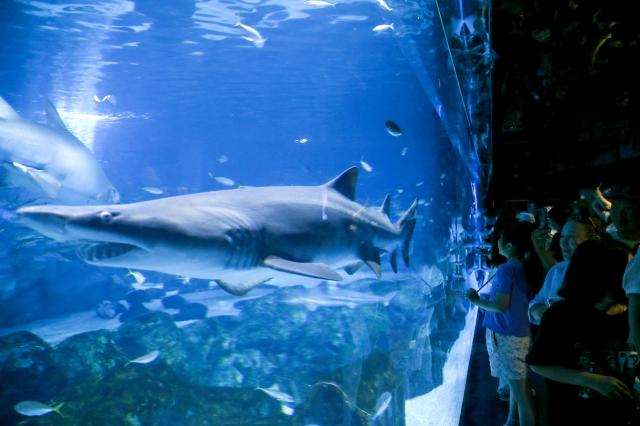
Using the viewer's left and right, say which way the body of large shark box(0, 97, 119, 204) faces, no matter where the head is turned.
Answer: facing to the right of the viewer

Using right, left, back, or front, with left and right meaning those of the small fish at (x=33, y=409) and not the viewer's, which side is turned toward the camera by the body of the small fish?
left

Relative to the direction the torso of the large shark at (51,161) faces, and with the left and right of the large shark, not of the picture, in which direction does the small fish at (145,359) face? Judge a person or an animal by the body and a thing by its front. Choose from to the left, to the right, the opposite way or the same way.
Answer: the same way

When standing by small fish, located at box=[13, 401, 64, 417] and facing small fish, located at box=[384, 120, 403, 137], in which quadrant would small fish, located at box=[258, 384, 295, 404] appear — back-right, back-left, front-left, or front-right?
front-right

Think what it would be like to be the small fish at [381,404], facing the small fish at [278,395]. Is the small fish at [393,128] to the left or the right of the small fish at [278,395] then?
right

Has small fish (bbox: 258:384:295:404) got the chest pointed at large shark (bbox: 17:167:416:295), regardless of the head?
no

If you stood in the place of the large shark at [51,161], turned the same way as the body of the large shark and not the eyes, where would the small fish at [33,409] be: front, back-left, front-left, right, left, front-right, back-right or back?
right
